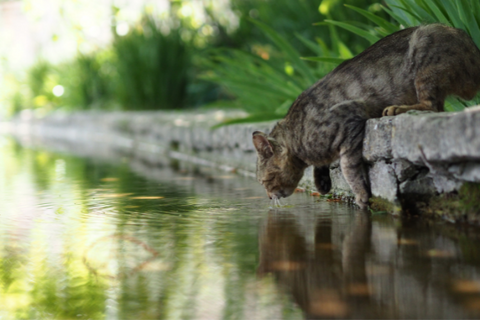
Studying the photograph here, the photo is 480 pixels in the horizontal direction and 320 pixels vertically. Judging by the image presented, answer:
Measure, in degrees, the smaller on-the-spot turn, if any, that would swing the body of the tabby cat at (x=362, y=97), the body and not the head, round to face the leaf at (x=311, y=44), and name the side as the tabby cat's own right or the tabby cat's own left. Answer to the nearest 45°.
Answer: approximately 90° to the tabby cat's own right

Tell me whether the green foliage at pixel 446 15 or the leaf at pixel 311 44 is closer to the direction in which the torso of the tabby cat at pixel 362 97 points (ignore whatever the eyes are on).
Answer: the leaf

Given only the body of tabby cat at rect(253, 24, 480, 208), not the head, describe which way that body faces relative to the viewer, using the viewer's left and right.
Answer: facing to the left of the viewer

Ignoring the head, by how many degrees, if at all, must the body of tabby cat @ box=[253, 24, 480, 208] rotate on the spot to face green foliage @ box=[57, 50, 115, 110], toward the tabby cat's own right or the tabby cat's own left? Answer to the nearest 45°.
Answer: approximately 45° to the tabby cat's own right

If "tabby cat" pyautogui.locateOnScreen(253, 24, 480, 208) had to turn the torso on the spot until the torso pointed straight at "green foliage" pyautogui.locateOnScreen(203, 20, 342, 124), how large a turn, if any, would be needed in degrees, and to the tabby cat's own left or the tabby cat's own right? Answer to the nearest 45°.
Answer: approximately 45° to the tabby cat's own right
